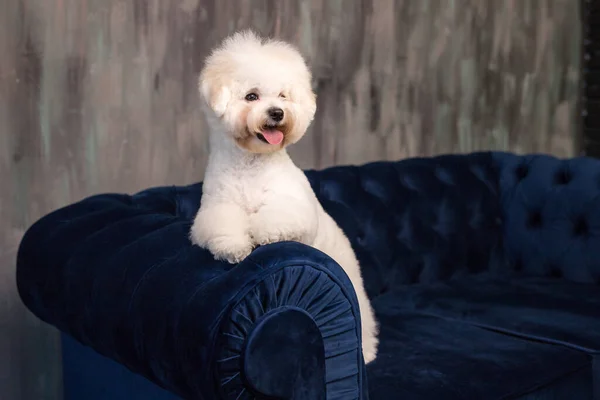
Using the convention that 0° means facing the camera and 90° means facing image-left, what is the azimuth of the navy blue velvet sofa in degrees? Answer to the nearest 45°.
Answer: approximately 315°
